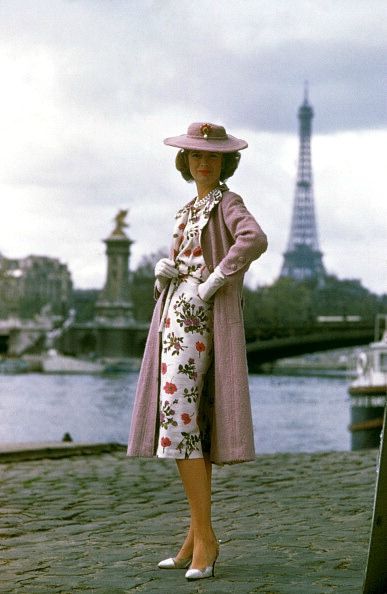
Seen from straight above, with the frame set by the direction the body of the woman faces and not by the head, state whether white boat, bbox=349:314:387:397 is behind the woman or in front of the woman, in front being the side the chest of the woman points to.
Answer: behind

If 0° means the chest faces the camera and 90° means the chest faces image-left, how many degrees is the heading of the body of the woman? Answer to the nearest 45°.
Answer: approximately 45°
